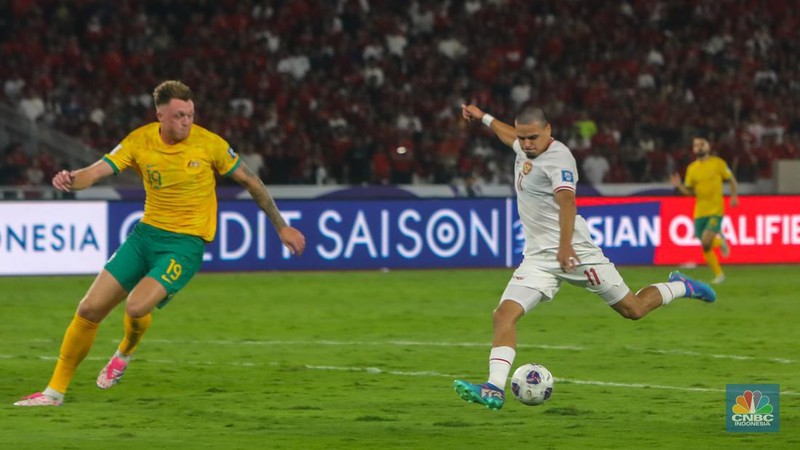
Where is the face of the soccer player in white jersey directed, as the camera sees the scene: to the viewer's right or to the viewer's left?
to the viewer's left

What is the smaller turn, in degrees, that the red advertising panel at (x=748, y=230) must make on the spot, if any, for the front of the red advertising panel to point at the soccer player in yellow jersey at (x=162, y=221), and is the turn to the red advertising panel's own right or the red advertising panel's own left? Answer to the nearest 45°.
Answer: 0° — it already faces them

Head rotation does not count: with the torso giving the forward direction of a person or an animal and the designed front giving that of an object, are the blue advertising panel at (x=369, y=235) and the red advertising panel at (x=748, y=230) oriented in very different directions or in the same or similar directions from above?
same or similar directions

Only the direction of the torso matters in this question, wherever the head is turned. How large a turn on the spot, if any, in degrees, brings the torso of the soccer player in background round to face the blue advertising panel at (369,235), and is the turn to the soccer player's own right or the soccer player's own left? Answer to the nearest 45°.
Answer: approximately 45° to the soccer player's own right

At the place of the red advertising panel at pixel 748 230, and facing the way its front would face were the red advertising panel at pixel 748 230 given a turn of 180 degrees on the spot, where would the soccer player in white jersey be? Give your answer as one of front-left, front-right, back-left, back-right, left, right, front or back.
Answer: back

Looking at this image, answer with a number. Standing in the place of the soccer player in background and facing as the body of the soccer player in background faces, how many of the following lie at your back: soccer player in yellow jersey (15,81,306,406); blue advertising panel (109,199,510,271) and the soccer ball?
0

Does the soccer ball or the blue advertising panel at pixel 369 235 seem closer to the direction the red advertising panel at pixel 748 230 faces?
the soccer ball

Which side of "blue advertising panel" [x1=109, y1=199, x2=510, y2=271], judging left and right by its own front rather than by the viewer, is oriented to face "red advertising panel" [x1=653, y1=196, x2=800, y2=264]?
left

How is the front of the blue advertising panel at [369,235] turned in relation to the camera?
facing the viewer

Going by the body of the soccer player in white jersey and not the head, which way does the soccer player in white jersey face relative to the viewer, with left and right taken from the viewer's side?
facing the viewer and to the left of the viewer

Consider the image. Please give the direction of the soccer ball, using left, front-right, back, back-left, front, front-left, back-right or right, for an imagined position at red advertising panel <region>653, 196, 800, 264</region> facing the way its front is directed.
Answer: front

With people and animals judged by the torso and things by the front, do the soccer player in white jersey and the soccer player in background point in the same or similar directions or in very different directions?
same or similar directions

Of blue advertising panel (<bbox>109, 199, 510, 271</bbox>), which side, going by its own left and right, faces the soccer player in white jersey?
front

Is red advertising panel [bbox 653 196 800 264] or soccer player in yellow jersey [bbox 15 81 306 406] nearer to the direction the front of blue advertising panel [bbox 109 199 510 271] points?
the soccer player in yellow jersey

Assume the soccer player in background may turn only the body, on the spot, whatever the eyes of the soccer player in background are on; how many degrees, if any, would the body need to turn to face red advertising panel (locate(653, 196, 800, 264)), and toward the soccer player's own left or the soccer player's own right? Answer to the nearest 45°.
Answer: approximately 135° to the soccer player's own right
